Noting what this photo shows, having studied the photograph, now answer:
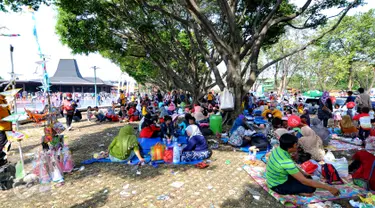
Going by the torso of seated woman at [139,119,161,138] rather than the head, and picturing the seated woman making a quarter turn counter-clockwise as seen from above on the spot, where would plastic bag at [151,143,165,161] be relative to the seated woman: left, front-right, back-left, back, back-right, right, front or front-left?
back-left

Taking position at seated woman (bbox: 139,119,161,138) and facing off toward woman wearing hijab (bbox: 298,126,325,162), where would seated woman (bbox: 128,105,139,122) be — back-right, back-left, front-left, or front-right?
back-left

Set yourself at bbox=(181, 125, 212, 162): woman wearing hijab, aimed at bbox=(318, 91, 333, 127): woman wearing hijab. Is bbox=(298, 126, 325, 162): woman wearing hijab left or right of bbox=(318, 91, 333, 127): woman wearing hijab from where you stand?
right

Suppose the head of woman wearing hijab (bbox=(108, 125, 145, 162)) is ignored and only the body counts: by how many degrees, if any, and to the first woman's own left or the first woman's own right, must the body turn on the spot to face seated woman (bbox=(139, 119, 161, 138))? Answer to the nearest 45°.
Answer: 0° — they already face them

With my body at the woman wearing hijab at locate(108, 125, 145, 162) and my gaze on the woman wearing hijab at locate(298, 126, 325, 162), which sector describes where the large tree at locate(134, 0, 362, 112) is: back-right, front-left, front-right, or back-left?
front-left

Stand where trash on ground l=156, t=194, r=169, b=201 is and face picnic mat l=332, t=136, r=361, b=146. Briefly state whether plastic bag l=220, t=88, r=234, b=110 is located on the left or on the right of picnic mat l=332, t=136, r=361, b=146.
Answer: left

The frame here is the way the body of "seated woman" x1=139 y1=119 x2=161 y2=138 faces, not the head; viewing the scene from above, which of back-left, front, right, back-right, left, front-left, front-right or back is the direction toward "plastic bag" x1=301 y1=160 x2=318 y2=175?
right

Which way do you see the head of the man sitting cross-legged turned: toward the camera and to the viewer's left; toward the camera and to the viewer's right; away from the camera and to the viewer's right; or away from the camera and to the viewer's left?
away from the camera and to the viewer's right

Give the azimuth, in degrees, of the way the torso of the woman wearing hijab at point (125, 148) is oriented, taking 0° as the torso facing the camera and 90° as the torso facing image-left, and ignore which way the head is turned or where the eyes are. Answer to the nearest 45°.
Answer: approximately 225°

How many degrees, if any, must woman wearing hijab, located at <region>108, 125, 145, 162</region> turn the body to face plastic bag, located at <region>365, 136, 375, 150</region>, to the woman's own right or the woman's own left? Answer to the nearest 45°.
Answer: approximately 45° to the woman's own right
